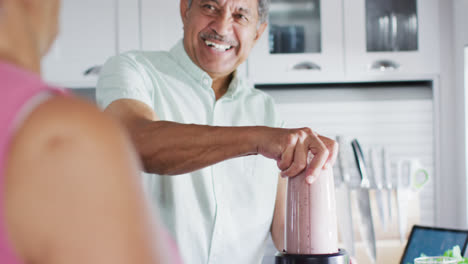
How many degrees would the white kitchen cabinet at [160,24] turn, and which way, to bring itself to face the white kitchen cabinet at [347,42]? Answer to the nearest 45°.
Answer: approximately 90° to its left

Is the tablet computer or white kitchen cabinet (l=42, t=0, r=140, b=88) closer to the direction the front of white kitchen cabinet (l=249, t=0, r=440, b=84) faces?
the tablet computer

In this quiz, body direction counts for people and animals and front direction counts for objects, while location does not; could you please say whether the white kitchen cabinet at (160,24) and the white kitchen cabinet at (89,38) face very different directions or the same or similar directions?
same or similar directions

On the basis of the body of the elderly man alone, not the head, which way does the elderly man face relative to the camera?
toward the camera

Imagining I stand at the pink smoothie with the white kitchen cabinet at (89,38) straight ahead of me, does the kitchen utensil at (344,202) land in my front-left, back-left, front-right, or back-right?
front-right

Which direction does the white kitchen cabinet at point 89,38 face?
toward the camera

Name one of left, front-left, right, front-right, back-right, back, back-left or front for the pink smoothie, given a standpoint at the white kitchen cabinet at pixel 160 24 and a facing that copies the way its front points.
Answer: front

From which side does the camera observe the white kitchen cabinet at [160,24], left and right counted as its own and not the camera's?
front
